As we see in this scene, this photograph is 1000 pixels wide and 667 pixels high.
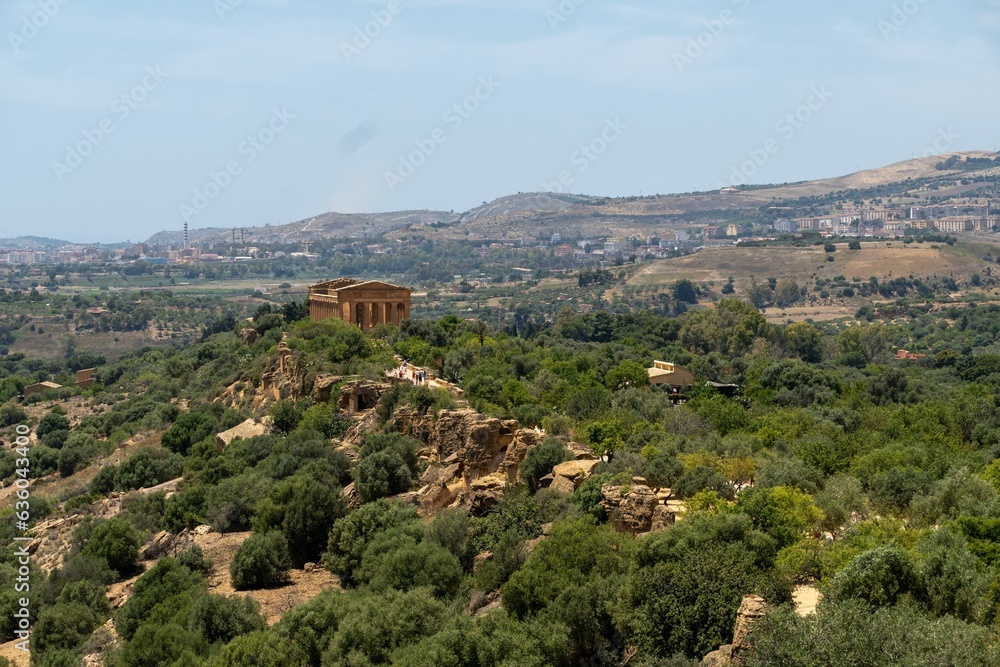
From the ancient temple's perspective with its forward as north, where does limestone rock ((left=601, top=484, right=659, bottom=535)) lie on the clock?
The limestone rock is roughly at 1 o'clock from the ancient temple.

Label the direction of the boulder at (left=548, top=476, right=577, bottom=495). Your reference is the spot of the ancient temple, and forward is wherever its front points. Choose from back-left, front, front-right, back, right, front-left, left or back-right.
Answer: front-right

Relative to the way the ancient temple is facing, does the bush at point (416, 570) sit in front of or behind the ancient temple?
in front

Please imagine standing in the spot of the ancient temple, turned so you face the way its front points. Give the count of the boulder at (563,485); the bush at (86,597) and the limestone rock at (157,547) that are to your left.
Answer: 0

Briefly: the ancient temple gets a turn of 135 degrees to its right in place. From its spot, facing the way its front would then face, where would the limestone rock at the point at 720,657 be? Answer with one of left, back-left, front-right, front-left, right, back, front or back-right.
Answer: left

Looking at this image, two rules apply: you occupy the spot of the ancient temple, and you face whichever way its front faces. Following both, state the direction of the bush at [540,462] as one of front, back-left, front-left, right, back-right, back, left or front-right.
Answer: front-right

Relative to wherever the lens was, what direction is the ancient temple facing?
facing the viewer and to the right of the viewer

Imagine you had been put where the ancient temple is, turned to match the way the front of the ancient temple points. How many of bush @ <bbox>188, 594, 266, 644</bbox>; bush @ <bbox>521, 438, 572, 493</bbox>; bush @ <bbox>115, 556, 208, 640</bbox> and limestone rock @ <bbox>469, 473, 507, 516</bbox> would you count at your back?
0

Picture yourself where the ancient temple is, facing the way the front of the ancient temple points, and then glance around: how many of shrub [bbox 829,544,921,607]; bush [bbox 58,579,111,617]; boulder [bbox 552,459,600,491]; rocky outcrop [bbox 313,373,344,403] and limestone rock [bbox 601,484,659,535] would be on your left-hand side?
0

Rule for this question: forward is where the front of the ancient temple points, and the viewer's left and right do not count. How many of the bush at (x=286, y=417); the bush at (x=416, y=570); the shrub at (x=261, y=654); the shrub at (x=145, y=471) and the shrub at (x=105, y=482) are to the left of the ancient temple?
0

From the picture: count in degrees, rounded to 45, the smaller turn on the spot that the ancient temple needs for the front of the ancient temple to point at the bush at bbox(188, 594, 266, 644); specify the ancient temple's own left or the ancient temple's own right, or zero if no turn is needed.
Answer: approximately 45° to the ancient temple's own right

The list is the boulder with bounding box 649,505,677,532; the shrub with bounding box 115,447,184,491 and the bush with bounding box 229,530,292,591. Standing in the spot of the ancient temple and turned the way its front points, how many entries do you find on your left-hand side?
0

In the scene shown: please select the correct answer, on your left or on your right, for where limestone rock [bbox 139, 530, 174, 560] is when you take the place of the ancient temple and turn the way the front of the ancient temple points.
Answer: on your right

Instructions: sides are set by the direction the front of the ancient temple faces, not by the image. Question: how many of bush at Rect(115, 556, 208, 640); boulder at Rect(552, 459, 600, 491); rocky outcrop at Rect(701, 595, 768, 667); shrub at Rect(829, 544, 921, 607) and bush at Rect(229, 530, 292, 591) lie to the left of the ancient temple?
0

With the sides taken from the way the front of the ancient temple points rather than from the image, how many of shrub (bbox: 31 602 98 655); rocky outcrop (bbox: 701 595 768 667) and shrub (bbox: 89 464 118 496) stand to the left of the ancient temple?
0

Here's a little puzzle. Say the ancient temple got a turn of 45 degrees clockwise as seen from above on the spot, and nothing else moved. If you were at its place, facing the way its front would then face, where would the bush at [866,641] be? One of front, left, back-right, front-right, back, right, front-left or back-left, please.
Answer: front

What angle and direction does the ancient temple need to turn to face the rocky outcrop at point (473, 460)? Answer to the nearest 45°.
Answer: approximately 45° to its right

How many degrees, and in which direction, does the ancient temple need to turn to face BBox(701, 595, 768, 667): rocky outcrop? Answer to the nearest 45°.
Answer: approximately 45° to its right

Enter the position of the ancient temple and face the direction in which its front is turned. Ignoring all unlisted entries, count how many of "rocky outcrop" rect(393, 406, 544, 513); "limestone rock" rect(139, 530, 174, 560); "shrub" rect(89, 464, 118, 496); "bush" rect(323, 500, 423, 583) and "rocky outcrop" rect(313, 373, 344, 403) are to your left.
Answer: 0

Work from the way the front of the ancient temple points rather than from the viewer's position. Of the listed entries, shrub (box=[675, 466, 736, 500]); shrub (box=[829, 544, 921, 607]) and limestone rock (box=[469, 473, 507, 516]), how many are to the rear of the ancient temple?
0

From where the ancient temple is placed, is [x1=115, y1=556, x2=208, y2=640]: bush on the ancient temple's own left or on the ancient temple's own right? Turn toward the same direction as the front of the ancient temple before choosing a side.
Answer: on the ancient temple's own right
